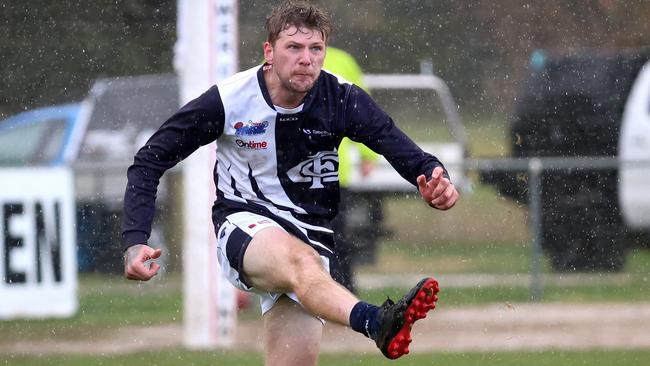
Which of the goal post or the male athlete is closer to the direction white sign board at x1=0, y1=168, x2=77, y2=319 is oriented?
the male athlete

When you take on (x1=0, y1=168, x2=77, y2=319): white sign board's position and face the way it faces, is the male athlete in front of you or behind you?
in front

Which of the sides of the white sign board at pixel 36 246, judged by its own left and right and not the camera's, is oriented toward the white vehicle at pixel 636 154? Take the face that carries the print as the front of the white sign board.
left

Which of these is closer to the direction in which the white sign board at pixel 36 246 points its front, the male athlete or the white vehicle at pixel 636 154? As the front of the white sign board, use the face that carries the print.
the male athlete

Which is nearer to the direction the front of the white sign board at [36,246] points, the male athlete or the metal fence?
the male athlete

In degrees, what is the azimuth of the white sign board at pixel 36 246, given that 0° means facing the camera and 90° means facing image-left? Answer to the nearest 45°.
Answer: approximately 0°

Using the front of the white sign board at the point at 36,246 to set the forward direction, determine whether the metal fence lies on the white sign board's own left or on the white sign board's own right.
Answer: on the white sign board's own left

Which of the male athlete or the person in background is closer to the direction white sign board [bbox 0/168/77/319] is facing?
the male athlete
